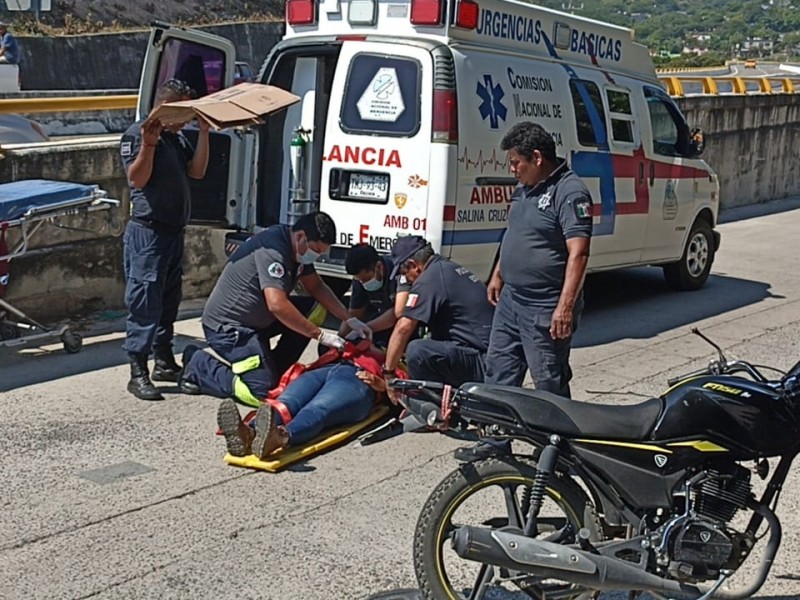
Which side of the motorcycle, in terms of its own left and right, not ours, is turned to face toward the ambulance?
left

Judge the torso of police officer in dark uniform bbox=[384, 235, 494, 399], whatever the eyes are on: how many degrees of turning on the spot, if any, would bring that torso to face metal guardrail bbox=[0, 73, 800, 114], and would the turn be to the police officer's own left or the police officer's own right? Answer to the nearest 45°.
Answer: approximately 90° to the police officer's own right

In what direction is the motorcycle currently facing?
to the viewer's right

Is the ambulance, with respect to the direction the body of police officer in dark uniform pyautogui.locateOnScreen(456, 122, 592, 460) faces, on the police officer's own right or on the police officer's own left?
on the police officer's own right

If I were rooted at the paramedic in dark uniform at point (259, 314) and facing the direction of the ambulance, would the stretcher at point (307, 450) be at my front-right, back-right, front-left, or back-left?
back-right

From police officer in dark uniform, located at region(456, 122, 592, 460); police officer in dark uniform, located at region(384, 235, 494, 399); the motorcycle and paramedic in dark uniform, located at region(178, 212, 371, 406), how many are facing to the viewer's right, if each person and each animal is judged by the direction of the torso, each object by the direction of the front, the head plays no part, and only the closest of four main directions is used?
2

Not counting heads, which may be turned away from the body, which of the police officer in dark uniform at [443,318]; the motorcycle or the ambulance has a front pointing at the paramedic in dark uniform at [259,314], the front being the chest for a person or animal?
the police officer in dark uniform at [443,318]

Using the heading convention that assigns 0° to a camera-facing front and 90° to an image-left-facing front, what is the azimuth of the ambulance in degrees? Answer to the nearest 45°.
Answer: approximately 225°

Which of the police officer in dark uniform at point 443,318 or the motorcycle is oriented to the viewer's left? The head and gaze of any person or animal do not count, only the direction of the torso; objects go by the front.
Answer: the police officer in dark uniform

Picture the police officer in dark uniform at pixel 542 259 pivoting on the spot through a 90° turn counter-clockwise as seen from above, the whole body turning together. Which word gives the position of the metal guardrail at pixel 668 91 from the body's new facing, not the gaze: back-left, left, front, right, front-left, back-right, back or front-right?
back-left

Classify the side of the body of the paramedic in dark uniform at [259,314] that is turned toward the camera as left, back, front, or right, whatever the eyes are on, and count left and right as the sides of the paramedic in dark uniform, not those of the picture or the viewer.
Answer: right

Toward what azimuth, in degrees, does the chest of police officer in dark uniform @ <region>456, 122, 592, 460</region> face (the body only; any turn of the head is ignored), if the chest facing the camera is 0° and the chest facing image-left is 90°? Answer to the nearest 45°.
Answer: approximately 45°
